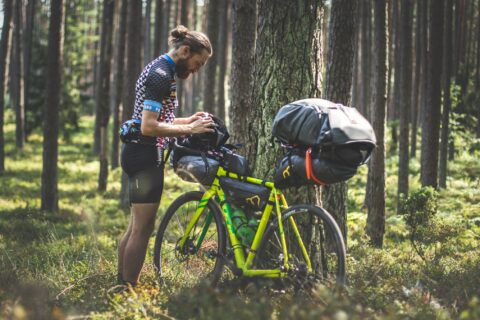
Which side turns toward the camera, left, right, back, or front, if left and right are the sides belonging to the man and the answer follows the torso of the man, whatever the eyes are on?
right

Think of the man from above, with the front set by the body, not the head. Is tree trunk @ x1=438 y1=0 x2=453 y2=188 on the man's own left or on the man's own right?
on the man's own left

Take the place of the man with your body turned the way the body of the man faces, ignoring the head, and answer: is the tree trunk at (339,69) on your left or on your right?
on your left

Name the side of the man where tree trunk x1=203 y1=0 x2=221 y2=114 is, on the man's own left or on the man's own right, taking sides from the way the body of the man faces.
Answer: on the man's own left

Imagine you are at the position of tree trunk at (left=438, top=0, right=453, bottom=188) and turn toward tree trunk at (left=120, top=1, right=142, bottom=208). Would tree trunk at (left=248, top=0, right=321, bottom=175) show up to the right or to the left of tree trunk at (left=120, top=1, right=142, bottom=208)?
left

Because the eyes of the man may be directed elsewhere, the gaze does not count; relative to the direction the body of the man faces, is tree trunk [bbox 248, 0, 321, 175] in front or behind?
in front

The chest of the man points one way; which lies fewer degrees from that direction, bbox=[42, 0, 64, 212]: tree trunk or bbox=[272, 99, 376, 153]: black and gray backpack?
the black and gray backpack

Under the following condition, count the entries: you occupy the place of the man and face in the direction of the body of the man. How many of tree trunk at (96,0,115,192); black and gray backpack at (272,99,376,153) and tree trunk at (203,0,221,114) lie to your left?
2

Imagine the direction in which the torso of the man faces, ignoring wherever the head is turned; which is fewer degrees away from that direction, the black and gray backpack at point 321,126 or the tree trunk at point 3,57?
the black and gray backpack

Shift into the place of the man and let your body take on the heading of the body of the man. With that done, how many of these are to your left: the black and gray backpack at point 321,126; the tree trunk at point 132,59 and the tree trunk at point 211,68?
2

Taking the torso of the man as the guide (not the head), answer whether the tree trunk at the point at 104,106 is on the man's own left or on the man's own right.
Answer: on the man's own left

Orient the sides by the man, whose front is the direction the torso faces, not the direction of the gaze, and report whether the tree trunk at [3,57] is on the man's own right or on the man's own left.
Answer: on the man's own left

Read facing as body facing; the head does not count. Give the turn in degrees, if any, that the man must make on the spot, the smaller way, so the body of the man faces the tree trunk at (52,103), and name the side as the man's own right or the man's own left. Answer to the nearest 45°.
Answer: approximately 90° to the man's own left

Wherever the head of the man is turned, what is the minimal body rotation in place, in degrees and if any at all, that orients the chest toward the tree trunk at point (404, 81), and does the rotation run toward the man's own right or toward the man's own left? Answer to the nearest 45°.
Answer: approximately 45° to the man's own left

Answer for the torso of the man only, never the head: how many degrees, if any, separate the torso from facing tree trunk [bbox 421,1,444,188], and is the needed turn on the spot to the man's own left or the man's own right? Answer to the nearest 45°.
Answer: approximately 45° to the man's own left
